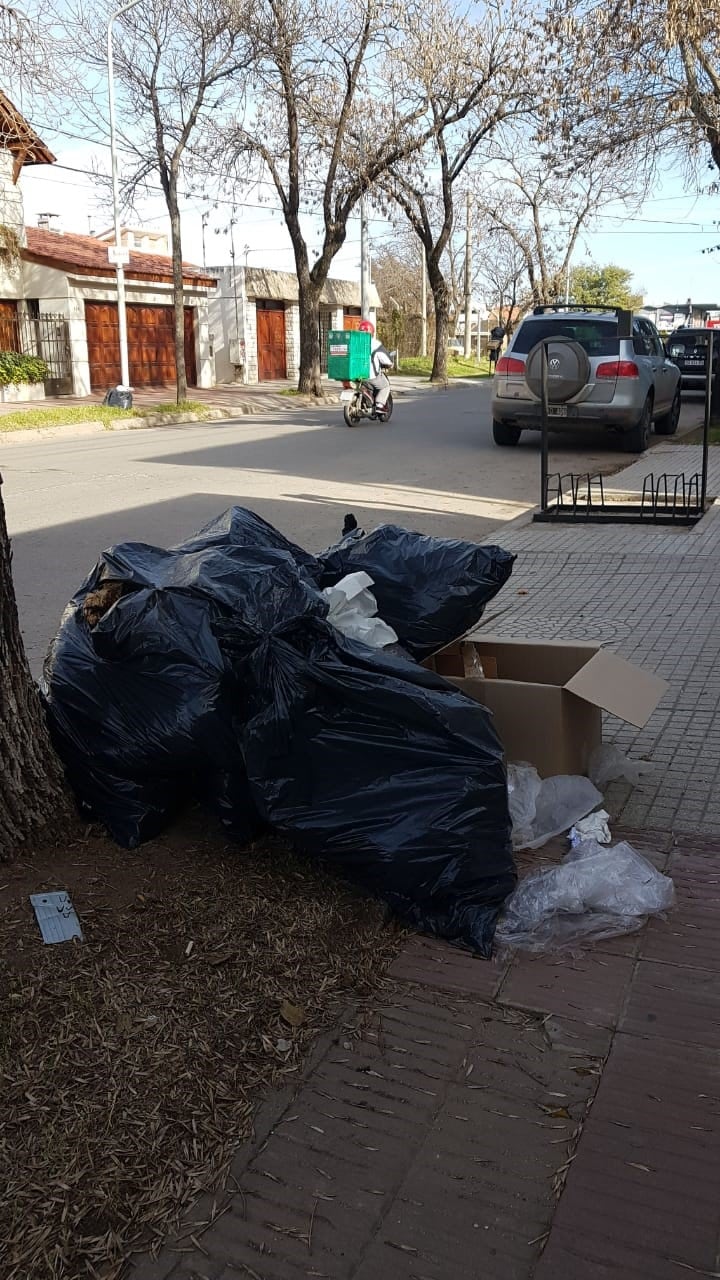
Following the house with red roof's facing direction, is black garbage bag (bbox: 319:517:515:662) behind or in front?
in front

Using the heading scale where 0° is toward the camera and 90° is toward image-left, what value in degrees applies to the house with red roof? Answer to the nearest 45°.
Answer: approximately 315°

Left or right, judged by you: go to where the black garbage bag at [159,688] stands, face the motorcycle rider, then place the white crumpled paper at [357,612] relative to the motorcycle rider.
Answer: right

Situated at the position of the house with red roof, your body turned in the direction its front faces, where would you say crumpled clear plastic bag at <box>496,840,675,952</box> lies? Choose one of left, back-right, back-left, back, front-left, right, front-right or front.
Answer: front-right

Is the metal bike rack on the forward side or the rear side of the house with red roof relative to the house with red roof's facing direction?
on the forward side
